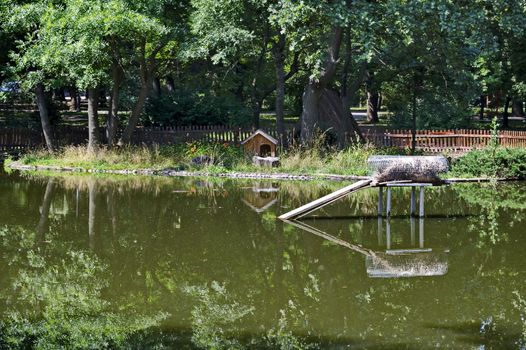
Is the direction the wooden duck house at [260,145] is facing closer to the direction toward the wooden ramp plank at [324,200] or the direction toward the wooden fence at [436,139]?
the wooden ramp plank

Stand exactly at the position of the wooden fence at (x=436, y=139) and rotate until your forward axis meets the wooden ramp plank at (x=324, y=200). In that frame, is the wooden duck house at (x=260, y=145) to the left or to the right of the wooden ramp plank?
right

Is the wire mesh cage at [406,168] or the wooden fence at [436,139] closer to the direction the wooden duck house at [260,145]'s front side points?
the wire mesh cage

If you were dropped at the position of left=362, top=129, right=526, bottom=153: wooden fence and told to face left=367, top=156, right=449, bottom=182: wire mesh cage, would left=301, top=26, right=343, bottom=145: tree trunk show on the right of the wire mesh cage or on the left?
right

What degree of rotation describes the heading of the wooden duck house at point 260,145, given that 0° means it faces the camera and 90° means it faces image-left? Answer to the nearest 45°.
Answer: approximately 0°

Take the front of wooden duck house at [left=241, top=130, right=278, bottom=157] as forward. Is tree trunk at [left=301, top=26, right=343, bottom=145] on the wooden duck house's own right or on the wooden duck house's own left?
on the wooden duck house's own left

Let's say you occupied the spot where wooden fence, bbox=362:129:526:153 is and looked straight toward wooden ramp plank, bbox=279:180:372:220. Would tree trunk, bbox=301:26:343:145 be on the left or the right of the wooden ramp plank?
right

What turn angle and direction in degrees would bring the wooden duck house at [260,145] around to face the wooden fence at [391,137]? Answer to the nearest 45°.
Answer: approximately 135° to its left

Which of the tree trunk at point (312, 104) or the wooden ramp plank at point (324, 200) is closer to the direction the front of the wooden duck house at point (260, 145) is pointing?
the wooden ramp plank

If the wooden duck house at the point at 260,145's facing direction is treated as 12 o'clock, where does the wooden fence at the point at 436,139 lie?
The wooden fence is roughly at 8 o'clock from the wooden duck house.

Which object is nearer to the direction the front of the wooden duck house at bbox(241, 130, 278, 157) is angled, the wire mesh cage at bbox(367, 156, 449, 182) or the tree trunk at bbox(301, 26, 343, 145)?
the wire mesh cage

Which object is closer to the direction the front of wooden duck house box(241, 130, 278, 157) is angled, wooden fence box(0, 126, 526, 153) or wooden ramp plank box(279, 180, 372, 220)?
the wooden ramp plank

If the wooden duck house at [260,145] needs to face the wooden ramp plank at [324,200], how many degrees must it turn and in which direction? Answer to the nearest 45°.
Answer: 0° — it already faces it
